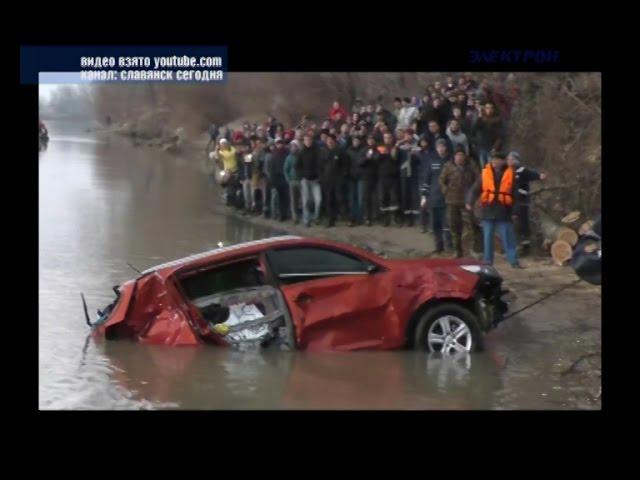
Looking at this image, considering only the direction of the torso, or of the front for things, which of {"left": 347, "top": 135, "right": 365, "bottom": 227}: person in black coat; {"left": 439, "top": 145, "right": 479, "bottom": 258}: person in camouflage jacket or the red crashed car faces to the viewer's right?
the red crashed car

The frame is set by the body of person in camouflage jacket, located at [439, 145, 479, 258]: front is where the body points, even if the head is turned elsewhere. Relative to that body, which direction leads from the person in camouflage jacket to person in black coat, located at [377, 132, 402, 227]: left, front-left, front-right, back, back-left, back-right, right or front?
back-right

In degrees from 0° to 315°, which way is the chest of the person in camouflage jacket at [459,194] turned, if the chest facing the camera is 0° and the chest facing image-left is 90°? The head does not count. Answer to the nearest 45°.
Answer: approximately 0°

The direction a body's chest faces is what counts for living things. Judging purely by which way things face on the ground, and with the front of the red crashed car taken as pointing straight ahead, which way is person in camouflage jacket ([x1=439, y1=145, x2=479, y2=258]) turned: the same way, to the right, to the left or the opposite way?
to the right

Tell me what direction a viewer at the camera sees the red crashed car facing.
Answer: facing to the right of the viewer

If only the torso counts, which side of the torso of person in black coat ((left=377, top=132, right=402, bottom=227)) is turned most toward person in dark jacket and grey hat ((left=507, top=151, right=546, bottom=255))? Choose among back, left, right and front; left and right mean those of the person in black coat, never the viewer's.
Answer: left

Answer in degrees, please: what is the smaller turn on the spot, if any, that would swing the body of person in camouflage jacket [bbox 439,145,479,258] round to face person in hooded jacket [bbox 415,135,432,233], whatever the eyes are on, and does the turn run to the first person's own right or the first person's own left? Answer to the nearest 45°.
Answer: approximately 135° to the first person's own right

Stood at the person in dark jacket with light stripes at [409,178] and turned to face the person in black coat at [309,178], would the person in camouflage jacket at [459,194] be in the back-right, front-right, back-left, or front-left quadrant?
back-left

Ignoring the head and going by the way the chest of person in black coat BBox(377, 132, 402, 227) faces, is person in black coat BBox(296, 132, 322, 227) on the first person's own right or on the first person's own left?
on the first person's own right

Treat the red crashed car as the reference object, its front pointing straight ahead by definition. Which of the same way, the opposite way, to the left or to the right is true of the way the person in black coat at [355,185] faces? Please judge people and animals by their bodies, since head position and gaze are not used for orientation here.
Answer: to the right
